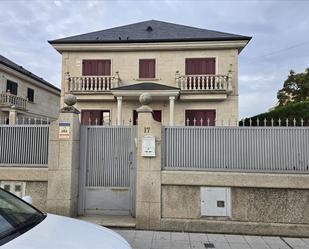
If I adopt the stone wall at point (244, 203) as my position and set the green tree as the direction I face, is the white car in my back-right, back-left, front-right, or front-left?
back-left

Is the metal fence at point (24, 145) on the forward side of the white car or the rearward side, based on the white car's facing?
on the rearward side

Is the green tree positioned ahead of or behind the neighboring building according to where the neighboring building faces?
ahead

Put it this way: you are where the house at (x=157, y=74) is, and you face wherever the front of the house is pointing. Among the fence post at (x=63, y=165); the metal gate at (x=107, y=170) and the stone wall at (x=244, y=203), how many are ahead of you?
3

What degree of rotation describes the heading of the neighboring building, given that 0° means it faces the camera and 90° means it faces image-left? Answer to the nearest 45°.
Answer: approximately 315°

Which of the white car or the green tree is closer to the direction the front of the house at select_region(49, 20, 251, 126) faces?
the white car

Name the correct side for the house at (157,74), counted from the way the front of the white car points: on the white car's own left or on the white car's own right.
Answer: on the white car's own left

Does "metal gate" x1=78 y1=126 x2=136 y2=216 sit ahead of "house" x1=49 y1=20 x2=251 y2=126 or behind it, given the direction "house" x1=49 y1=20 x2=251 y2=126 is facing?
ahead
